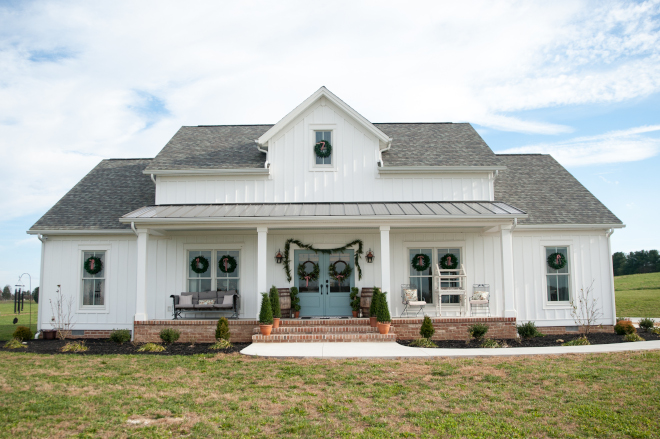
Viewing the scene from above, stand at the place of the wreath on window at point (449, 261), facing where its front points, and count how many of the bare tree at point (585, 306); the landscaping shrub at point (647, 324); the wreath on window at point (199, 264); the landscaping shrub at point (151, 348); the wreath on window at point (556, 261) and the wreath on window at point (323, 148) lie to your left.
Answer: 3

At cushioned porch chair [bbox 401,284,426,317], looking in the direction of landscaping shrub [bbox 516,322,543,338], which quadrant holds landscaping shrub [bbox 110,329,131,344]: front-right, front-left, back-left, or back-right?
back-right

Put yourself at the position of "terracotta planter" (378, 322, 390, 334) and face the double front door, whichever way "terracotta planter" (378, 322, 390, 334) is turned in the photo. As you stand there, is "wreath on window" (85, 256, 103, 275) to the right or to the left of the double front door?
left

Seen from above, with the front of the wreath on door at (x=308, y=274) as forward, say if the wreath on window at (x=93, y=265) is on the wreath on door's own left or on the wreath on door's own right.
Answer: on the wreath on door's own right

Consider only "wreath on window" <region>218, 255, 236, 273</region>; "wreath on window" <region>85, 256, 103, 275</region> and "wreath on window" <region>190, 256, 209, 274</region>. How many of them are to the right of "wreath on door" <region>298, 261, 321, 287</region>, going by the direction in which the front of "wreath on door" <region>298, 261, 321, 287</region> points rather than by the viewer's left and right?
3

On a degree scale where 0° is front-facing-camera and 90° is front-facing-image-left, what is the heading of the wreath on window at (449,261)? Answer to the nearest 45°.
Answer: approximately 0°
